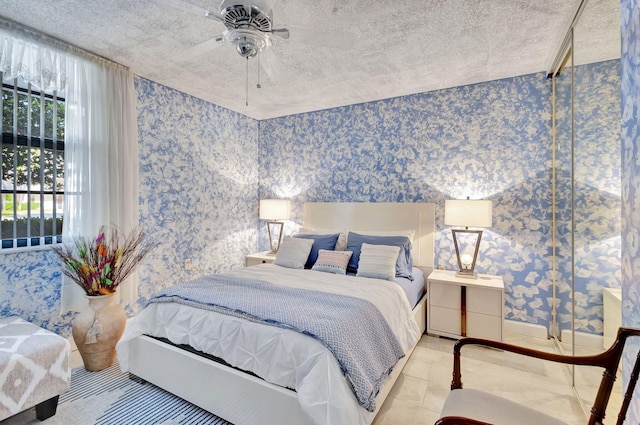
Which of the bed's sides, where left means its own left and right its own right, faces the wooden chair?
left

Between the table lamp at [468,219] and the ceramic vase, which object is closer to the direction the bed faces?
the ceramic vase

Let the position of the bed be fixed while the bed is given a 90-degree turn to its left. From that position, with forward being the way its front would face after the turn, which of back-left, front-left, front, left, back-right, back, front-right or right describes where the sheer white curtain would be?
back

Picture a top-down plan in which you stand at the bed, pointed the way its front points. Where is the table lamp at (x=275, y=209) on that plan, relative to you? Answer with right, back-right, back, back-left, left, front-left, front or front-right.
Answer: back-right

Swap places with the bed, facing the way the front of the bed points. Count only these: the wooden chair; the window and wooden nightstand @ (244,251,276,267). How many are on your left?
1

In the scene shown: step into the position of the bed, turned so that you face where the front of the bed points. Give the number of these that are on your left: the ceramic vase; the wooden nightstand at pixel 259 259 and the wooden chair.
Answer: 1

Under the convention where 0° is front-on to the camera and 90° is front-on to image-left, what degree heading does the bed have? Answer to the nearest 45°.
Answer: approximately 45°

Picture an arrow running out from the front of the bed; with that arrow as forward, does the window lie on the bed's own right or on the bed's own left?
on the bed's own right
